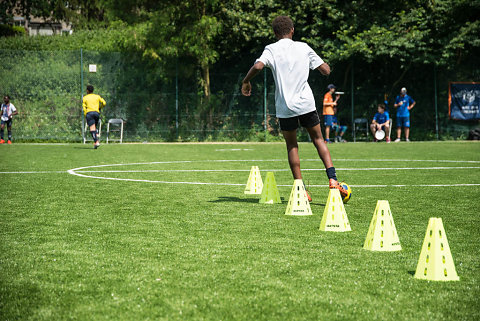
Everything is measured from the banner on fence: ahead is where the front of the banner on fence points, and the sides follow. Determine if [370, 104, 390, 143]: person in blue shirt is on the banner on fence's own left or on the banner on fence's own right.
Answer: on the banner on fence's own right

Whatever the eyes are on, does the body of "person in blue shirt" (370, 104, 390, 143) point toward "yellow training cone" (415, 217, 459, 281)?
yes

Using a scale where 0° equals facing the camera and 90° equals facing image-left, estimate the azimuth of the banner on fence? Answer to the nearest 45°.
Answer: approximately 0°

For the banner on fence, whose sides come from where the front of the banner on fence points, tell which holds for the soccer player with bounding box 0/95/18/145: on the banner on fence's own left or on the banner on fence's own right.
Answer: on the banner on fence's own right

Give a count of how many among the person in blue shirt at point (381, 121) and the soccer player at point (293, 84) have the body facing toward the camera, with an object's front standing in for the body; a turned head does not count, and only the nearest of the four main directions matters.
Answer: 1

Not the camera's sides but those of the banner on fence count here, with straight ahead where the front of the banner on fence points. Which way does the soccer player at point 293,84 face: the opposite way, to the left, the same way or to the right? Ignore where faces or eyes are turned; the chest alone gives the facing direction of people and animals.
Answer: the opposite way

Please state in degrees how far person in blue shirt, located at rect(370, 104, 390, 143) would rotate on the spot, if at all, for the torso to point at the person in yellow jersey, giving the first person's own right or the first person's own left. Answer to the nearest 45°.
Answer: approximately 45° to the first person's own right

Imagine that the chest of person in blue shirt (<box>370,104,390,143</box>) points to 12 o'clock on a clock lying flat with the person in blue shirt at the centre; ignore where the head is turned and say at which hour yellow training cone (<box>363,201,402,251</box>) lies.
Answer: The yellow training cone is roughly at 12 o'clock from the person in blue shirt.

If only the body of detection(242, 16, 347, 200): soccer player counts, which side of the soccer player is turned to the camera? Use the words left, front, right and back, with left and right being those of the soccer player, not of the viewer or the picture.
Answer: back

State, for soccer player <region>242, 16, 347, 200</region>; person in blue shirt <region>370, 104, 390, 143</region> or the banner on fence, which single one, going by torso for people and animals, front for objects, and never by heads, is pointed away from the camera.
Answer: the soccer player

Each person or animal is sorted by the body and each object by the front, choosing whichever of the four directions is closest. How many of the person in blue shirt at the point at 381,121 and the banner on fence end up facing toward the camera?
2
